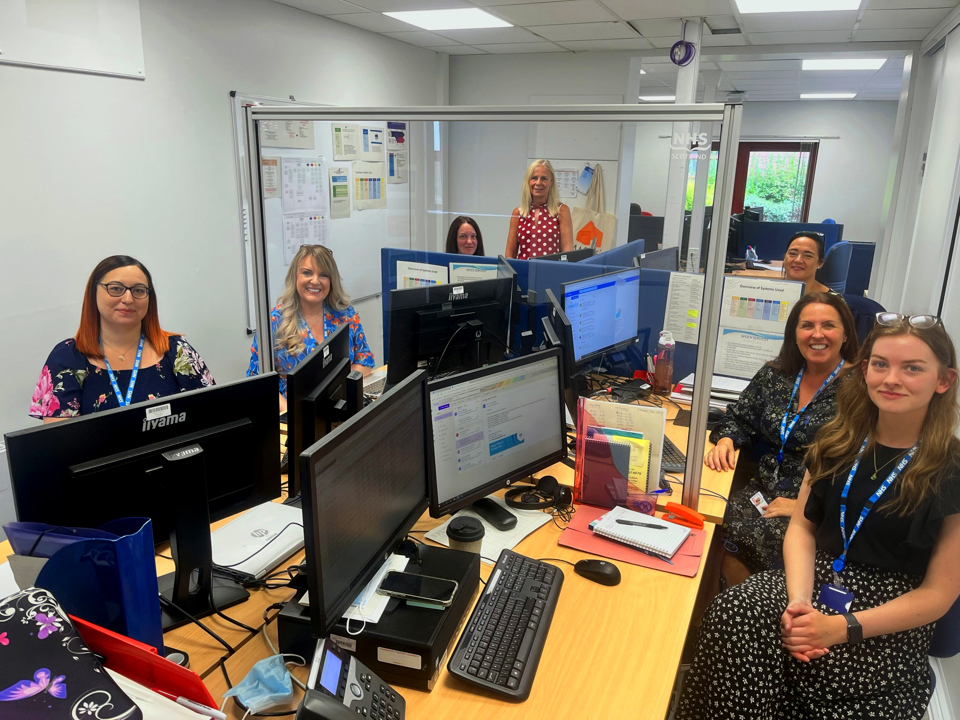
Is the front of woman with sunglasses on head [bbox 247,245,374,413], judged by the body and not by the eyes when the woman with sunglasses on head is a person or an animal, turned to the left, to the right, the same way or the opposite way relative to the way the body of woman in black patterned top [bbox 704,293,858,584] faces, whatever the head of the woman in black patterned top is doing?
to the left

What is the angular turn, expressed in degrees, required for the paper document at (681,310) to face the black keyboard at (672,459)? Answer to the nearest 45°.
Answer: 0° — it already faces it

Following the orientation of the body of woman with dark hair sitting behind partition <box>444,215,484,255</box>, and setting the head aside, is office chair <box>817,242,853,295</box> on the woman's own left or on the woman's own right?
on the woman's own left

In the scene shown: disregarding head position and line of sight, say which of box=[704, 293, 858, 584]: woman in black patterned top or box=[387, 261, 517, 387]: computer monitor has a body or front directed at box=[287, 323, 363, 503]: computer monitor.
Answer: the woman in black patterned top

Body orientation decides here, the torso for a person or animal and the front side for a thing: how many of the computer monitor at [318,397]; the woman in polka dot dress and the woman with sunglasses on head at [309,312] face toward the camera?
2

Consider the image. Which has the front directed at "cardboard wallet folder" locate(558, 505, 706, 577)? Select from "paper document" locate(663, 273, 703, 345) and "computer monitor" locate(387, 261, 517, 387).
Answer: the paper document
